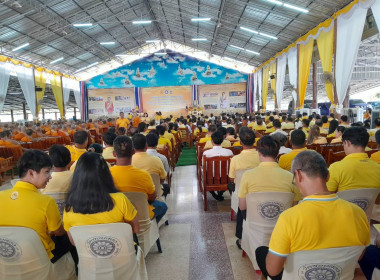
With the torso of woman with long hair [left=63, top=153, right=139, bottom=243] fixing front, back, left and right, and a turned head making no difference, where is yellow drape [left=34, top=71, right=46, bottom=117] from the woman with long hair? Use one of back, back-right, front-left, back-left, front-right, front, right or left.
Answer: front

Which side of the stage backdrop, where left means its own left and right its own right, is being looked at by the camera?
front

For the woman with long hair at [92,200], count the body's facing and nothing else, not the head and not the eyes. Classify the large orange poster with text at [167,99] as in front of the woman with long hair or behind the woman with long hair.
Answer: in front

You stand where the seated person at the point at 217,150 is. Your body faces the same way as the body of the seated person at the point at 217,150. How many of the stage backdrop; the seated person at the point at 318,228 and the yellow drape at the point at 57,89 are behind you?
1

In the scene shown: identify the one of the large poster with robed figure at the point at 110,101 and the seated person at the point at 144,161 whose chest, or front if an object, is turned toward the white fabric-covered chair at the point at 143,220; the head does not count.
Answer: the large poster with robed figure

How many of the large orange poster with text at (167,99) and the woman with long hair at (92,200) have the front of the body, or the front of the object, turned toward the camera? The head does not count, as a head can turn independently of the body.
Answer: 1

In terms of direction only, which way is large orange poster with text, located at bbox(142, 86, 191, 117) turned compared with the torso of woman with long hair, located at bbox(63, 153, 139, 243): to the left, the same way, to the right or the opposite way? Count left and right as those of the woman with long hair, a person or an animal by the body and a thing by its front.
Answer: the opposite way

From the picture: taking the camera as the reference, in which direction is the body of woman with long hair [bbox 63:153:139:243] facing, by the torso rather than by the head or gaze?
away from the camera

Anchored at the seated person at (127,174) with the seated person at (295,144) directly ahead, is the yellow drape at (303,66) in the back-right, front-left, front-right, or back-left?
front-left

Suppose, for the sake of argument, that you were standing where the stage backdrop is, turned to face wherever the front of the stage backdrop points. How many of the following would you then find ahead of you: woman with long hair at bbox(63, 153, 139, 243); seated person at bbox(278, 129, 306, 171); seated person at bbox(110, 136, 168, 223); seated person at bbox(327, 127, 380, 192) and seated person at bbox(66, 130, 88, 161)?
5

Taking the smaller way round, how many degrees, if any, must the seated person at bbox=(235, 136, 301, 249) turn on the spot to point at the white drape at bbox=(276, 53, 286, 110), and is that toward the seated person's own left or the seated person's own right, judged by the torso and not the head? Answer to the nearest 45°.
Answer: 0° — they already face it

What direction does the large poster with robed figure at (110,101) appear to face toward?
toward the camera

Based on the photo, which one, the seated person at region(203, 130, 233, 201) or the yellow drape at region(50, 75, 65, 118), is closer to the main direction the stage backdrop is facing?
the seated person

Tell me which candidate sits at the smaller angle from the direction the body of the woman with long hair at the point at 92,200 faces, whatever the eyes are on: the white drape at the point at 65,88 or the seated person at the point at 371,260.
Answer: the white drape

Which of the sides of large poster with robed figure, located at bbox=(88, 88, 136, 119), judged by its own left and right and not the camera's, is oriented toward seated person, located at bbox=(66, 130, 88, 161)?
front

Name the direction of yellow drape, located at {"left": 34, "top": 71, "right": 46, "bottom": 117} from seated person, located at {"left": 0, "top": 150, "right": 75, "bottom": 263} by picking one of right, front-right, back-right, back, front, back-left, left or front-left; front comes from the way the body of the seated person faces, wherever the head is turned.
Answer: front-left

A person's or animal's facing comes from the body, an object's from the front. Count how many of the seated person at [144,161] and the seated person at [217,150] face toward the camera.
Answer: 0

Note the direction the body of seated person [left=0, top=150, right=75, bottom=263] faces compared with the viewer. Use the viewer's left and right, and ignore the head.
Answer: facing away from the viewer and to the right of the viewer

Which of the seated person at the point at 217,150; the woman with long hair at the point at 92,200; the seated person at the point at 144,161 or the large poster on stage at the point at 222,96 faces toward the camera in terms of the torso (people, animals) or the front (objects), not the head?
the large poster on stage

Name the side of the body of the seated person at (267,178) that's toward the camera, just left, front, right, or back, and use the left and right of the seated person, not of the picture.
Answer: back

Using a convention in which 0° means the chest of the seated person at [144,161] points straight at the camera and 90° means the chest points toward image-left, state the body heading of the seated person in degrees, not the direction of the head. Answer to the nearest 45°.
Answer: approximately 180°

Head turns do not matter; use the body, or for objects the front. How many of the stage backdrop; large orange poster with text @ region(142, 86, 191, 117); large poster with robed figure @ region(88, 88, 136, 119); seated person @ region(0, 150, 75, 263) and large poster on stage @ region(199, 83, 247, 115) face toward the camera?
4

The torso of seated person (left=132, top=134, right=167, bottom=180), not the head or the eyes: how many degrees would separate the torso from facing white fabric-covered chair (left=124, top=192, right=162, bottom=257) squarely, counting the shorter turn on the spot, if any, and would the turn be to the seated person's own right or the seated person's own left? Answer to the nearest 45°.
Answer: approximately 180°

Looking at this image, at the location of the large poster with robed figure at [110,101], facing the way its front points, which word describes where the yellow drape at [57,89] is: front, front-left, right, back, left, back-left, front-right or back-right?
front-right
